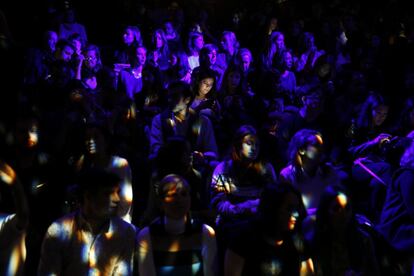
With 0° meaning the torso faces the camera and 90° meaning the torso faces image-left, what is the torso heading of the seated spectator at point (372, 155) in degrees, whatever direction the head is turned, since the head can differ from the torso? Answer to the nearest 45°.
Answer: approximately 315°

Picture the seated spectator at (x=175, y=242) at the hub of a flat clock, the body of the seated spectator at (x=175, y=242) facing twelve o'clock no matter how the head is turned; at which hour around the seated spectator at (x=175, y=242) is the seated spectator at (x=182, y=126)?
the seated spectator at (x=182, y=126) is roughly at 6 o'clock from the seated spectator at (x=175, y=242).

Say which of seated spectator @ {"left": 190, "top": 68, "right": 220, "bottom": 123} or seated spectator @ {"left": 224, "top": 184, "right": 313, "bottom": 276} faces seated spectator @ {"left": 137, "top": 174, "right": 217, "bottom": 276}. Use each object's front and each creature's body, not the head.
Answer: seated spectator @ {"left": 190, "top": 68, "right": 220, "bottom": 123}

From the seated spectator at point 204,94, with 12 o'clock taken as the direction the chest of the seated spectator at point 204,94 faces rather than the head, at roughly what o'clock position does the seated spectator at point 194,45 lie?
the seated spectator at point 194,45 is roughly at 6 o'clock from the seated spectator at point 204,94.

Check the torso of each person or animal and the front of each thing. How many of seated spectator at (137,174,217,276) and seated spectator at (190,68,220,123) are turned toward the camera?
2

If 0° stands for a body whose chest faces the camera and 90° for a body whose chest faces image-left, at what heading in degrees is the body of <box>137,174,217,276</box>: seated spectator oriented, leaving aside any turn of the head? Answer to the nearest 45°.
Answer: approximately 0°

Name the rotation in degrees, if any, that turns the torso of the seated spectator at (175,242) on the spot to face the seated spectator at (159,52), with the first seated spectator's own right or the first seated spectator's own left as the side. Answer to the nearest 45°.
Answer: approximately 180°

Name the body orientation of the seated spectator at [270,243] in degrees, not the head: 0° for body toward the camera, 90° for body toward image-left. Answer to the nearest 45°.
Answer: approximately 315°
